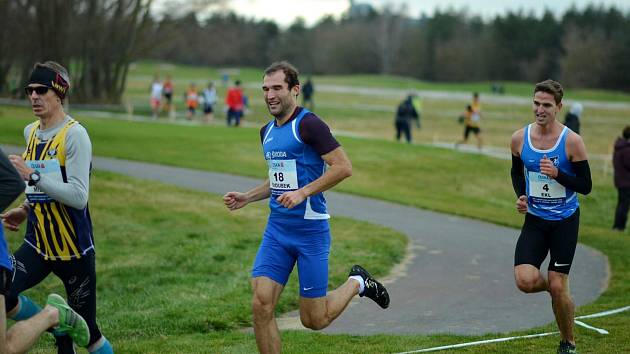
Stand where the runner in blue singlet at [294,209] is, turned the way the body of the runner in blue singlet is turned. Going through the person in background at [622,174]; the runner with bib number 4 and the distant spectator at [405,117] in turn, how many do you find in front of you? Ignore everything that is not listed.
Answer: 0

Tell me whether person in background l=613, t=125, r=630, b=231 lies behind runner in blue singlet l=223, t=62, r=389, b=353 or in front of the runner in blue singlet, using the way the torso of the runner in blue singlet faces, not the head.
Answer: behind

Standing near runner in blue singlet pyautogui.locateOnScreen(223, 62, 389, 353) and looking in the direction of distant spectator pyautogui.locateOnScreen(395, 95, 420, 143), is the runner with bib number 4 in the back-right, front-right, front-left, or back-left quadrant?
front-right

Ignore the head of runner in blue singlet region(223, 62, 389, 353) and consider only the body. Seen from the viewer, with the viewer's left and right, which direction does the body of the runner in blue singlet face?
facing the viewer and to the left of the viewer

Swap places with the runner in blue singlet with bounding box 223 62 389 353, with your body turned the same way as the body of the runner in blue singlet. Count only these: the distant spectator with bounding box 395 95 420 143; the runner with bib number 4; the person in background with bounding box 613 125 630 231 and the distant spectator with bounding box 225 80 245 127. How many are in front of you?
0

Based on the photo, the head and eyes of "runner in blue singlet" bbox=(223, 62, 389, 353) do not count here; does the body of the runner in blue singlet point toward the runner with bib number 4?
no

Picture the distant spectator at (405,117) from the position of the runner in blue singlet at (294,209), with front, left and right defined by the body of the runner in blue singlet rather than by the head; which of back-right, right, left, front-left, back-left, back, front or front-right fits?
back-right

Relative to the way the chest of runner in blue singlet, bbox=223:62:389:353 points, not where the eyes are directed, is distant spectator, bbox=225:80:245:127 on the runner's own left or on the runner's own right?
on the runner's own right
